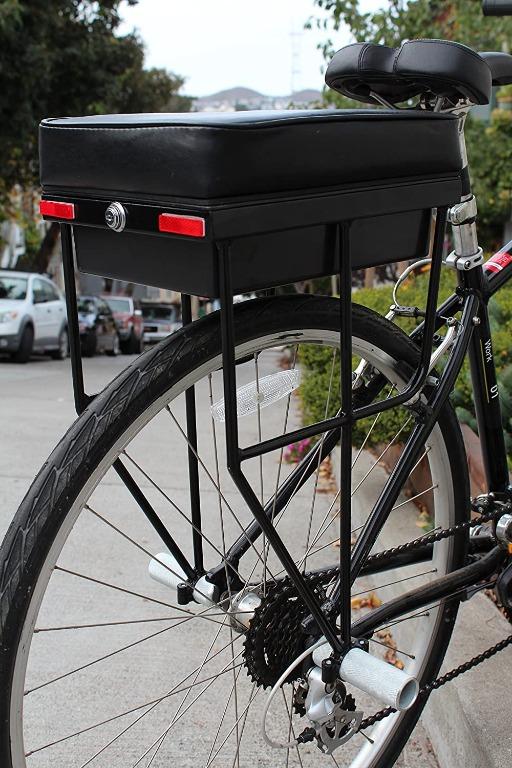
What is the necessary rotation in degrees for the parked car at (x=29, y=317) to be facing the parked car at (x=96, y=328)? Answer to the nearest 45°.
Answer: approximately 135° to its right

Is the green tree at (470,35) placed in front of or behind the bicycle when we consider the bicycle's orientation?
in front

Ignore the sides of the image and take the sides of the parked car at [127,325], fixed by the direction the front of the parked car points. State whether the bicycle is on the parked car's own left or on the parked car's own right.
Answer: on the parked car's own left

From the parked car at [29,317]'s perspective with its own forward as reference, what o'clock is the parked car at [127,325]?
the parked car at [127,325] is roughly at 5 o'clock from the parked car at [29,317].

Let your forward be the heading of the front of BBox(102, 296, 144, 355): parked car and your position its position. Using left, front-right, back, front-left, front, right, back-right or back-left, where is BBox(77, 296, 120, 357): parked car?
front-left

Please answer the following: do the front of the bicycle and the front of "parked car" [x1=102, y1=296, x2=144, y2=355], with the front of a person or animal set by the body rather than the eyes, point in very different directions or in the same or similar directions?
very different directions

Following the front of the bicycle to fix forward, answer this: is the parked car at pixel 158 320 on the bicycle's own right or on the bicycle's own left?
on the bicycle's own left

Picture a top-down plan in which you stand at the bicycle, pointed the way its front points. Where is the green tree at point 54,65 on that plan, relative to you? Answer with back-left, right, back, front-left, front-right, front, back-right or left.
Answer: front-left

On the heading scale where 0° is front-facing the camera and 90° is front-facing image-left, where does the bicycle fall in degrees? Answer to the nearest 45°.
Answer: approximately 225°

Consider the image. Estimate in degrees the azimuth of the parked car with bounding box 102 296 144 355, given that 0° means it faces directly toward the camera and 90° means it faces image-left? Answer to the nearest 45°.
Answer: approximately 45°
